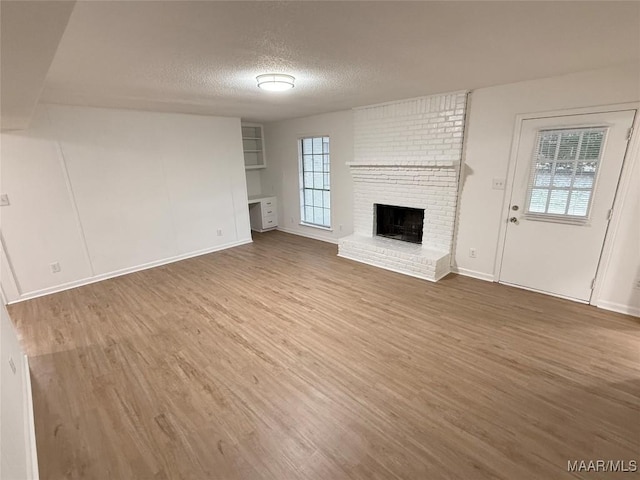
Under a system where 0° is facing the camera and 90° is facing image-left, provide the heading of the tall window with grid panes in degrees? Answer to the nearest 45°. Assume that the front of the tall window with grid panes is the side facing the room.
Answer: approximately 45°

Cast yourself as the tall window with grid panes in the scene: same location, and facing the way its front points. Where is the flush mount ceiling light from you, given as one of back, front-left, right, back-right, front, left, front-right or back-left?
front-left

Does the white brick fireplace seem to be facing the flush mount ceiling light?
yes

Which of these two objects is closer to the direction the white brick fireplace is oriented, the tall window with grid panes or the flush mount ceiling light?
the flush mount ceiling light

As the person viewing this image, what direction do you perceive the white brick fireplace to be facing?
facing the viewer and to the left of the viewer

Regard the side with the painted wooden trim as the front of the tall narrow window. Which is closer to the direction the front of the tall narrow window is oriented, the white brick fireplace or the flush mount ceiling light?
the flush mount ceiling light

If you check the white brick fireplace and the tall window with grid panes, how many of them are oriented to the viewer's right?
0

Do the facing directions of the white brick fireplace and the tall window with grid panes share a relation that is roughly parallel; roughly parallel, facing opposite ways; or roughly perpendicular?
roughly parallel
